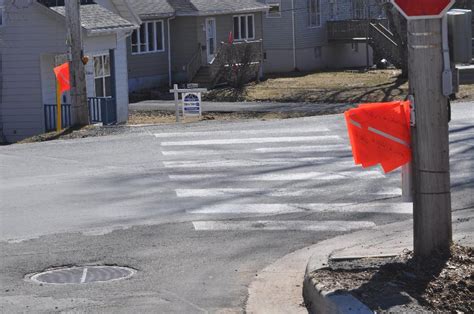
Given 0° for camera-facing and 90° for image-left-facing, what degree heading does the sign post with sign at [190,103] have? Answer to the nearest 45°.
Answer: approximately 0°

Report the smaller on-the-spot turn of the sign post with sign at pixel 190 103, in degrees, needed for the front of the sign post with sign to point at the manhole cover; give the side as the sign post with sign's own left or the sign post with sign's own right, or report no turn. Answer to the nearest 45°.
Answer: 0° — it already faces it

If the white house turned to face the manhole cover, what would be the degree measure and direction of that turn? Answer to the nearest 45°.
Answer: approximately 45° to its right

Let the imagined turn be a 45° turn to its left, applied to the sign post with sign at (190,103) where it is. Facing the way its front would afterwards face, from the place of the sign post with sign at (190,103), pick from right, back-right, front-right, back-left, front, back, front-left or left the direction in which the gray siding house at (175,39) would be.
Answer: back-left

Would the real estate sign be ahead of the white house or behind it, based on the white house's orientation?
ahead

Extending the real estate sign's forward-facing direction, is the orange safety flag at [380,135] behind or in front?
in front

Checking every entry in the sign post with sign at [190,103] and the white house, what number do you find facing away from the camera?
0

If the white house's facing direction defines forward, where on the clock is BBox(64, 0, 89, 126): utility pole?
The utility pole is roughly at 1 o'clock from the white house.

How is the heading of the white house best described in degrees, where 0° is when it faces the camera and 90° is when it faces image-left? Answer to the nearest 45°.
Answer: approximately 315°

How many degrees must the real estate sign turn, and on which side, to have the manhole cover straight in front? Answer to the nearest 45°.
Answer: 0° — it already faces it
